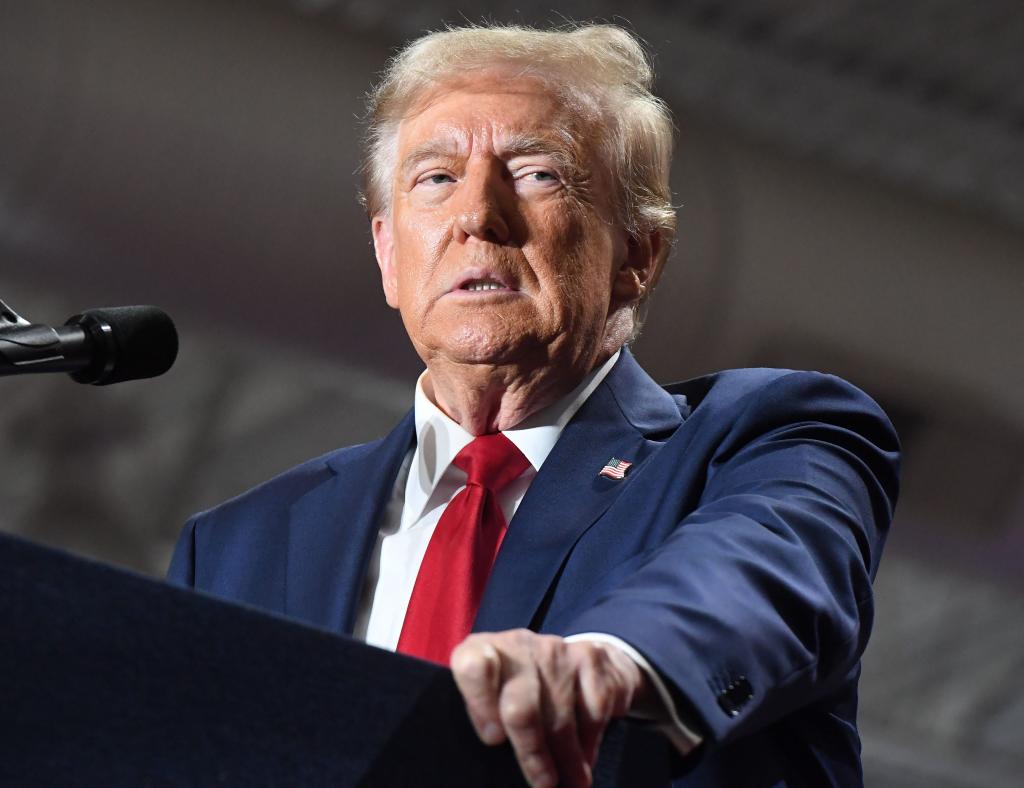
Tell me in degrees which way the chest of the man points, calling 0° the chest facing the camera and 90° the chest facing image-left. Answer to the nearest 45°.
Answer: approximately 45°

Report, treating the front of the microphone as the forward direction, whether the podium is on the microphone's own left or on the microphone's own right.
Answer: on the microphone's own right

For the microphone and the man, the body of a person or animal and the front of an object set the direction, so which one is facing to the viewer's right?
the microphone

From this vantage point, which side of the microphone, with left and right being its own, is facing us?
right

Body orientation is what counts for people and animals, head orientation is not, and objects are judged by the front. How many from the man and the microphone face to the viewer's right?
1
